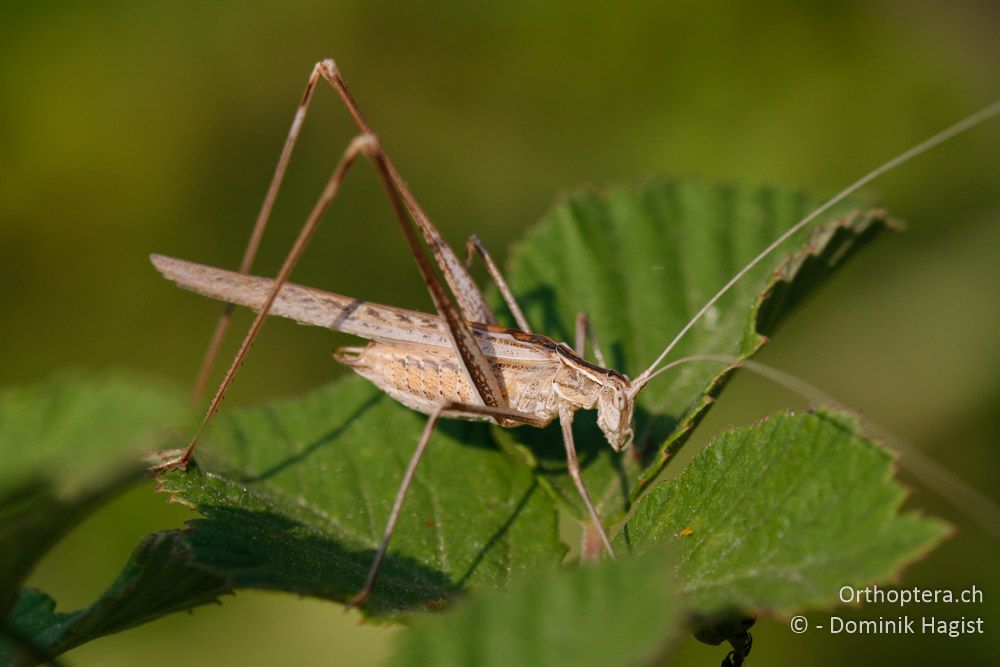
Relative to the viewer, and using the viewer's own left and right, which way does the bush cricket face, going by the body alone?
facing to the right of the viewer

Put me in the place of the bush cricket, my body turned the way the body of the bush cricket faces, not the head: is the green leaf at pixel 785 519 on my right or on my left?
on my right

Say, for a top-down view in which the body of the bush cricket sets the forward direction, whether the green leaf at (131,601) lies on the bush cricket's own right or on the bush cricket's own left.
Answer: on the bush cricket's own right

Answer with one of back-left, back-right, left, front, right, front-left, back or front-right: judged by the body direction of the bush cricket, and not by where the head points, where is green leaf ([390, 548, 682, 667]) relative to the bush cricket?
right
